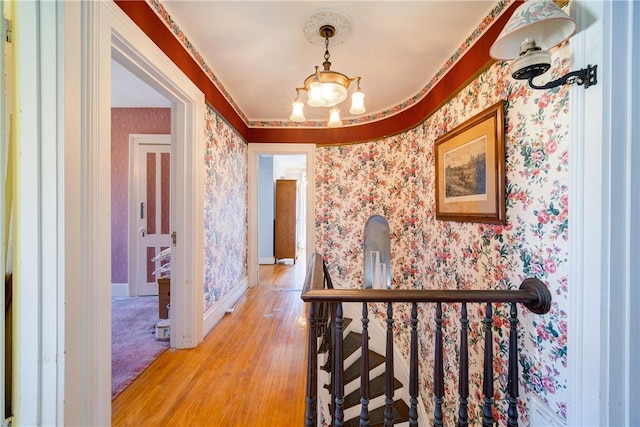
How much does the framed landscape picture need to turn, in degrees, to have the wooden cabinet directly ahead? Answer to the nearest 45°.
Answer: approximately 90° to its right

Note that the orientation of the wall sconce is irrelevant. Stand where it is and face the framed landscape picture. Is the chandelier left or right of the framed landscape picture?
left

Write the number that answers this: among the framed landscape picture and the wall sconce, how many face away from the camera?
0

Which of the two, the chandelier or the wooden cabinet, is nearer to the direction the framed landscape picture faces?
the chandelier

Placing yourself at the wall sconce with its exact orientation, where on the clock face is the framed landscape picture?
The framed landscape picture is roughly at 2 o'clock from the wall sconce.

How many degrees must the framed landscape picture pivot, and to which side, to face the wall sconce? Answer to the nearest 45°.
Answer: approximately 45° to its left

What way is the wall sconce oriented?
to the viewer's left

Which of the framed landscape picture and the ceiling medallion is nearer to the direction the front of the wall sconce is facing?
the ceiling medallion

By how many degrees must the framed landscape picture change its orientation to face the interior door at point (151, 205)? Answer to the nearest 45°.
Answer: approximately 45° to its right

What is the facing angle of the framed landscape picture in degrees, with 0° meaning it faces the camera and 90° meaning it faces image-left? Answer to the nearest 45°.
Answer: approximately 45°
